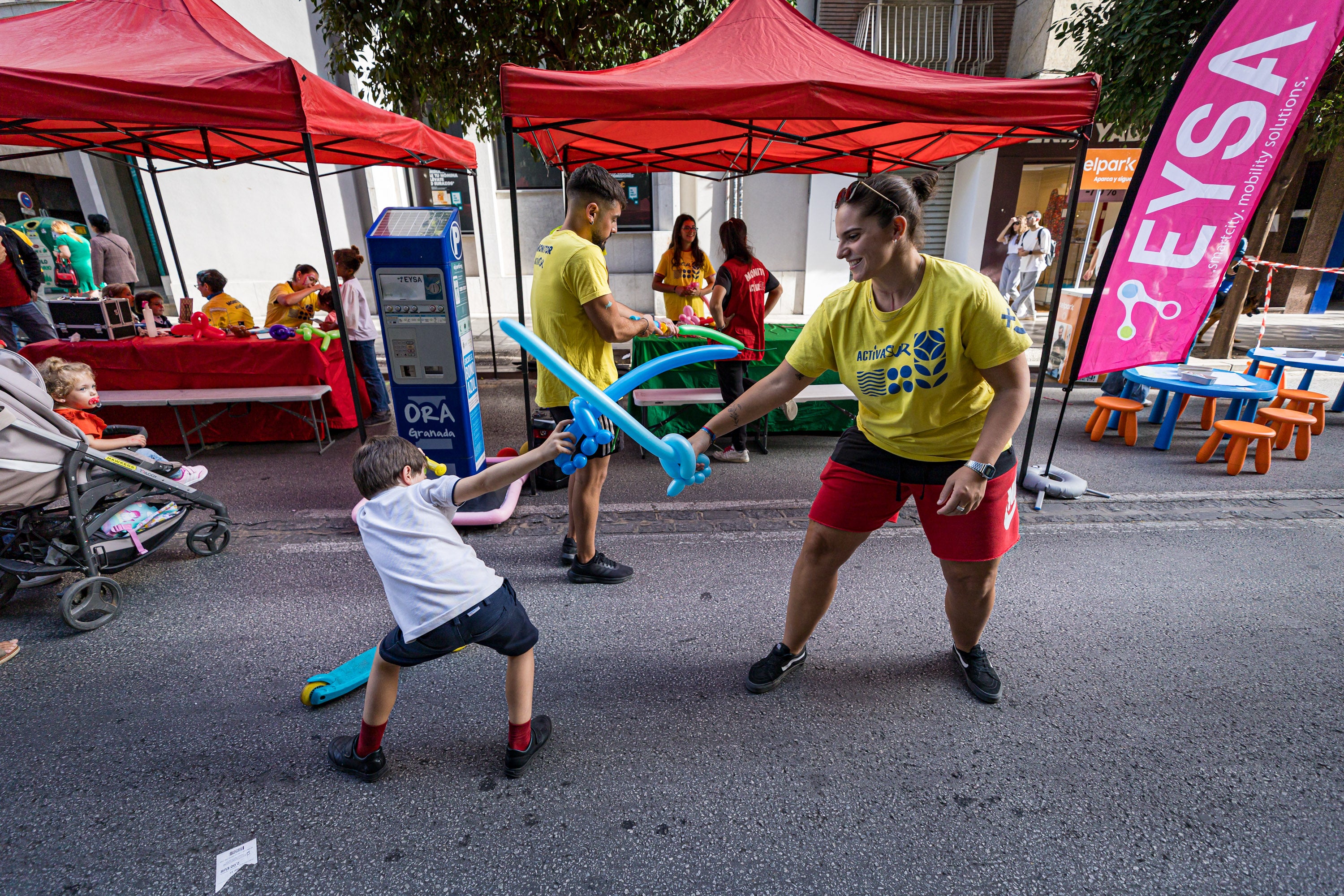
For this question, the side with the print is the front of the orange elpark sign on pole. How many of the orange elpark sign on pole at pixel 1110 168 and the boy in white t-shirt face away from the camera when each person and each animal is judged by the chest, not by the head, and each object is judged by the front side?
1

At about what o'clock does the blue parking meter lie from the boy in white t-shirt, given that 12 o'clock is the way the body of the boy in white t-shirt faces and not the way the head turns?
The blue parking meter is roughly at 12 o'clock from the boy in white t-shirt.

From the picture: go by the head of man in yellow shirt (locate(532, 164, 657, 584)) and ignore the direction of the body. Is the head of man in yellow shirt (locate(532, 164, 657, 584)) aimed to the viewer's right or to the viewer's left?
to the viewer's right

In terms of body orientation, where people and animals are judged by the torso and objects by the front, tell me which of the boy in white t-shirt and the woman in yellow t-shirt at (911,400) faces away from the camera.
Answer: the boy in white t-shirt

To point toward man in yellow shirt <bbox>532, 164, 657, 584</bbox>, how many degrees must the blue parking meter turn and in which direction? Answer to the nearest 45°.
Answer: approximately 45° to its left

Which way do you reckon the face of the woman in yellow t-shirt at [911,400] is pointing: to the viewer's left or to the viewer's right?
to the viewer's left

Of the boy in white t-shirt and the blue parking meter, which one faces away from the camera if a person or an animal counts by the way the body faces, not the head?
the boy in white t-shirt

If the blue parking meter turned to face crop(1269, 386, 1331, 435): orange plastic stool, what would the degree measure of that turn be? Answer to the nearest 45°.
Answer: approximately 90° to its left

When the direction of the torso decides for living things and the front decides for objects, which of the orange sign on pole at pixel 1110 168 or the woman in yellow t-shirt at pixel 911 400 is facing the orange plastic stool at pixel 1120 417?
the orange sign on pole

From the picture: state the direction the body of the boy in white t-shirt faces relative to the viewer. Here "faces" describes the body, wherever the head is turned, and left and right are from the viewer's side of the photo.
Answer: facing away from the viewer
